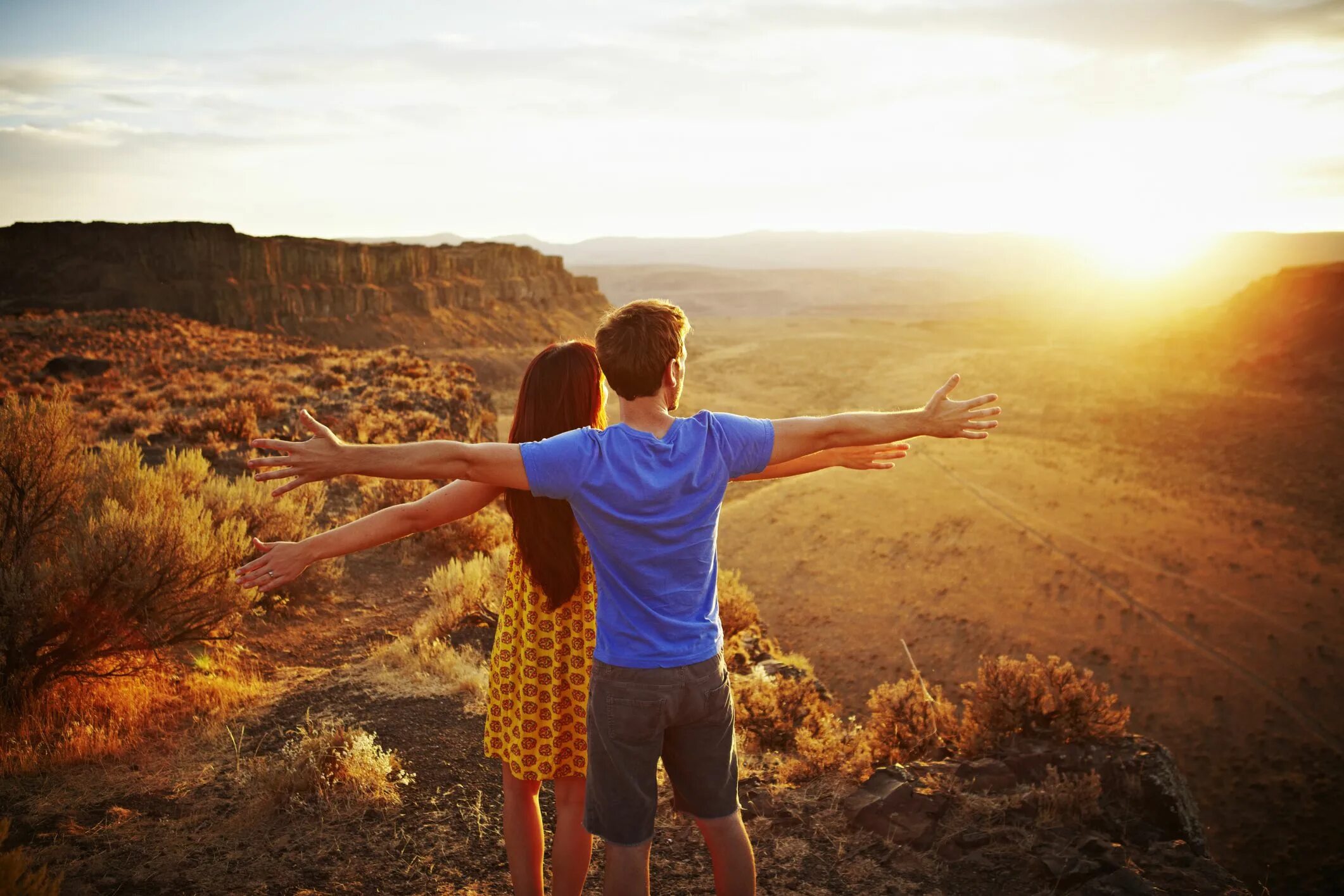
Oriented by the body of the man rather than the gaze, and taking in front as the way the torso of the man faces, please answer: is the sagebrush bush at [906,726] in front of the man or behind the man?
in front

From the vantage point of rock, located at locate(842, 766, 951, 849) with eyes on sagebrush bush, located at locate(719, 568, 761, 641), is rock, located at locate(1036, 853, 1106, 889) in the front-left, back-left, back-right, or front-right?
back-right

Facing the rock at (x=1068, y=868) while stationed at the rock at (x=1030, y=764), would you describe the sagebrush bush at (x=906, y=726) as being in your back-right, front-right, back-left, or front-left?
back-right

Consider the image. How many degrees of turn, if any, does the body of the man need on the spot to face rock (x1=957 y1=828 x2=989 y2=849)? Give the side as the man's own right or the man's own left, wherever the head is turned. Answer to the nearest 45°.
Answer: approximately 45° to the man's own right

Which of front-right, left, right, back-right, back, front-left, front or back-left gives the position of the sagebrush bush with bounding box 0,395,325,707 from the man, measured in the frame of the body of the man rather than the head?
front-left

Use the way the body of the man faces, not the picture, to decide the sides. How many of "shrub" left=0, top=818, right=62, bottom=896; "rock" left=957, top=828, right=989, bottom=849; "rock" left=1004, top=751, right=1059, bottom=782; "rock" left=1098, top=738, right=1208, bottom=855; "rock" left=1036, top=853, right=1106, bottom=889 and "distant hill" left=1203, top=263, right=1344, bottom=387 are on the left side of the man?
1

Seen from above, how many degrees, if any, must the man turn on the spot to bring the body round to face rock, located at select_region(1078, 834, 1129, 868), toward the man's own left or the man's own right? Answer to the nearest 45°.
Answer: approximately 45° to the man's own right

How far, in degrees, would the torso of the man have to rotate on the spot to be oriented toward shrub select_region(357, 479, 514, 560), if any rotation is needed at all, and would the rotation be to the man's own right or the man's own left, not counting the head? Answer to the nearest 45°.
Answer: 0° — they already face it

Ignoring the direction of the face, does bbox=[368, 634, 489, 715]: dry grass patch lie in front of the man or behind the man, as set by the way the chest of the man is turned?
in front

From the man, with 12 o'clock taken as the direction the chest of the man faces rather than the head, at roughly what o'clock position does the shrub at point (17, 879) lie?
The shrub is roughly at 9 o'clock from the man.

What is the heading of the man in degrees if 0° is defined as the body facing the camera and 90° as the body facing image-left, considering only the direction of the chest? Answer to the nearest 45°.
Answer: approximately 180°

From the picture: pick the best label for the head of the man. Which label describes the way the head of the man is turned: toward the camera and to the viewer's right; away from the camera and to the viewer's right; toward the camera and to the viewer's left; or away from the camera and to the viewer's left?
away from the camera and to the viewer's right

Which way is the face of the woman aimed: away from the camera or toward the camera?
away from the camera

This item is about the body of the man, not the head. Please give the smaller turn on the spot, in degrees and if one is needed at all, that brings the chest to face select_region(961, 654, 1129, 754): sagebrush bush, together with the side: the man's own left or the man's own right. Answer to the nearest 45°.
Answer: approximately 45° to the man's own right
